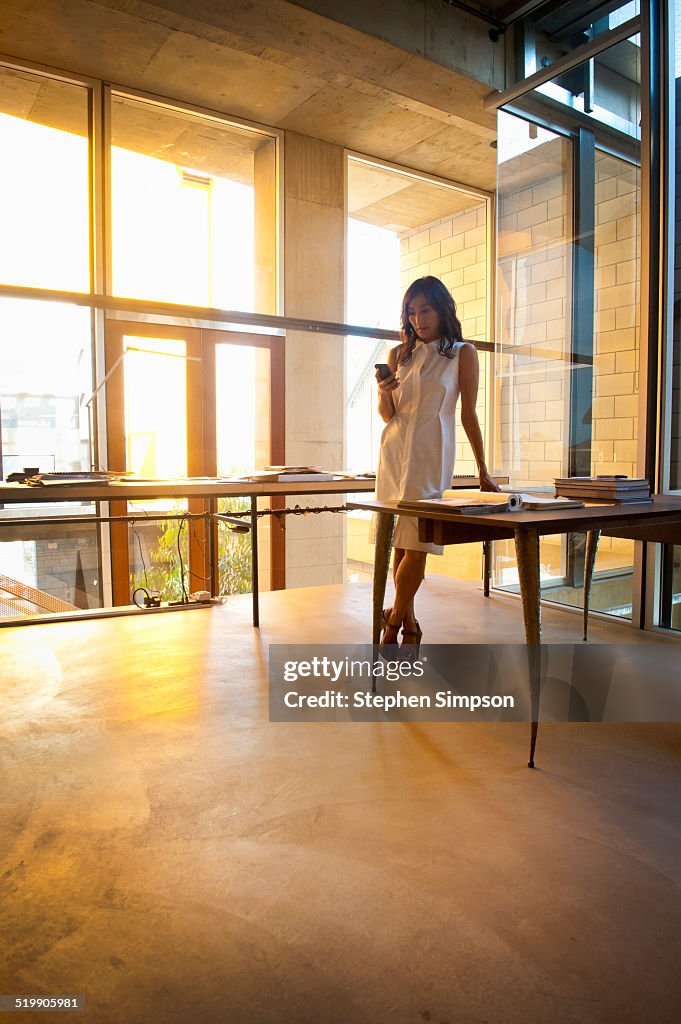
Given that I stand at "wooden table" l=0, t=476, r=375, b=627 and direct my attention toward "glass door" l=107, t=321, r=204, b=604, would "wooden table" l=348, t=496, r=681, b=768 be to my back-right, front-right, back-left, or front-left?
back-right

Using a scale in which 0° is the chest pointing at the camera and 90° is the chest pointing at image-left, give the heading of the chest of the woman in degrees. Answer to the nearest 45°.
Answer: approximately 45°

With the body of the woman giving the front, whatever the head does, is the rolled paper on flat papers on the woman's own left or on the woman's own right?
on the woman's own left

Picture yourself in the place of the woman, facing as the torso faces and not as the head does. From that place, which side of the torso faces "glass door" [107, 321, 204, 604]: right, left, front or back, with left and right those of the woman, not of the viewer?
right

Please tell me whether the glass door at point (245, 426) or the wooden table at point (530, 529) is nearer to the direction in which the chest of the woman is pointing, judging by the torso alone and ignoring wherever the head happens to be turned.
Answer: the wooden table

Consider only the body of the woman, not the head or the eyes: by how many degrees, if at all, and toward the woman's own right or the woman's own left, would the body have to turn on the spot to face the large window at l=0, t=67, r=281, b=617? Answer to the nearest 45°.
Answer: approximately 90° to the woman's own right

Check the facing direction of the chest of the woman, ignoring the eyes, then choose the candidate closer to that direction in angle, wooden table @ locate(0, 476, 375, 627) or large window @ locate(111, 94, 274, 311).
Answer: the wooden table

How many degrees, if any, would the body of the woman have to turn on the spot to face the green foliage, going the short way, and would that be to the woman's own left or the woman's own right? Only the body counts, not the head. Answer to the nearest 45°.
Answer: approximately 90° to the woman's own right
